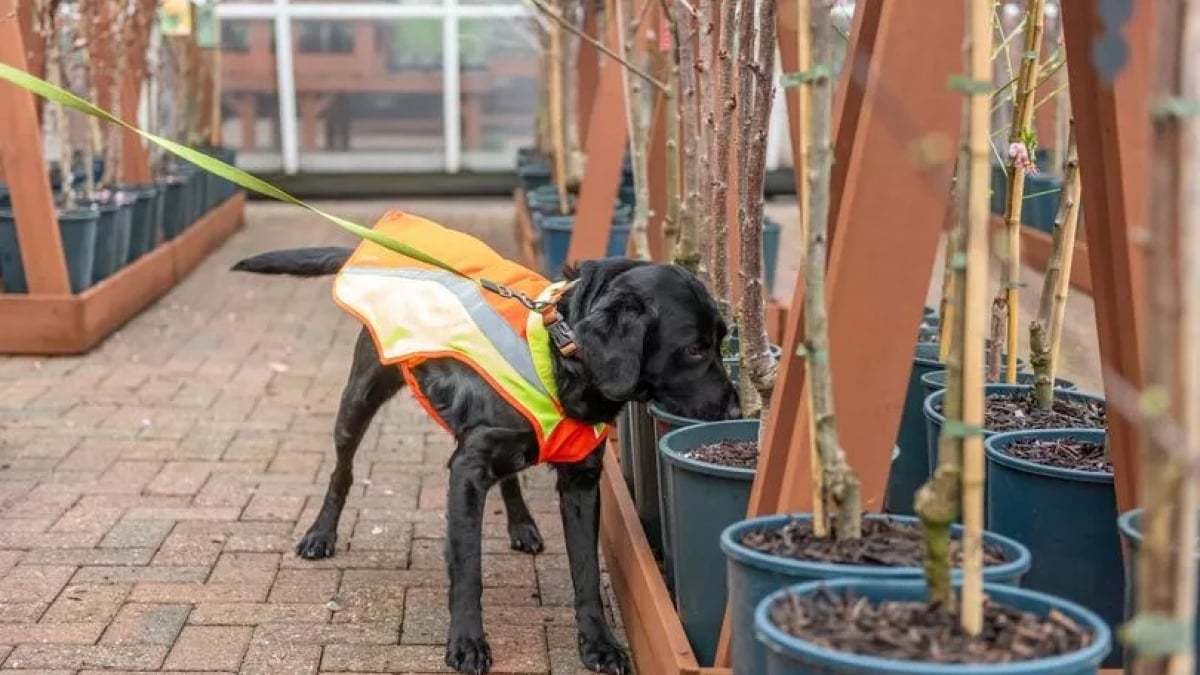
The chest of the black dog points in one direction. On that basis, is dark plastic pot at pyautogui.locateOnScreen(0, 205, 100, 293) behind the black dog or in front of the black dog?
behind

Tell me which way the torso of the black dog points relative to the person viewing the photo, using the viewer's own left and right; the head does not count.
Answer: facing the viewer and to the right of the viewer

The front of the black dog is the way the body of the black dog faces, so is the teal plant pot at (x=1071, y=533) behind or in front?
in front

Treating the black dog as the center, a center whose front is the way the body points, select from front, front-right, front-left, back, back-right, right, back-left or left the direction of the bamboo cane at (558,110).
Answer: back-left

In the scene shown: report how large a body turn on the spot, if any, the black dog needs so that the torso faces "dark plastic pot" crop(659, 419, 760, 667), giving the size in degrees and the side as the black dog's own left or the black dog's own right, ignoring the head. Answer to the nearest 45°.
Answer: approximately 45° to the black dog's own right

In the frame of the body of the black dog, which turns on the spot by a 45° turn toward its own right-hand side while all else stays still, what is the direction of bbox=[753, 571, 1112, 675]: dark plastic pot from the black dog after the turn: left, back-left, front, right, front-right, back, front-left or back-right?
front

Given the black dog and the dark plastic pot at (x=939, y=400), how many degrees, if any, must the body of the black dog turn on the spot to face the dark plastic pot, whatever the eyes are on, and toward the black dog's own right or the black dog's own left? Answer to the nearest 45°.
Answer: approximately 45° to the black dog's own left

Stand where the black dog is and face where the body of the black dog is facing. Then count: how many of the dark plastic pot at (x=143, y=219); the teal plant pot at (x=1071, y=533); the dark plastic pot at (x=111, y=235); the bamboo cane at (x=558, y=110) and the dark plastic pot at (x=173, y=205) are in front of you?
1

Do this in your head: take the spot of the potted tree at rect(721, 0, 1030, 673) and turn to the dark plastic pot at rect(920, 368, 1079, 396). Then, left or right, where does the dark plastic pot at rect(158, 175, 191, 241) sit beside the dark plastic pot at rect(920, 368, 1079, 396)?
left

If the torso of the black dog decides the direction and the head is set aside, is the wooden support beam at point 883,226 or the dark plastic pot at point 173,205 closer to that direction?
the wooden support beam

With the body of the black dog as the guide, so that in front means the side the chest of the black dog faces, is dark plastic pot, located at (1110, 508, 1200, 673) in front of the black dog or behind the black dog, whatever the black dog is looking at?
in front

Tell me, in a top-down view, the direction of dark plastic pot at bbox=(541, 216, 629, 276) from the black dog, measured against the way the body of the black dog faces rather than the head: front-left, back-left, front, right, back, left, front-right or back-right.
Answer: back-left
